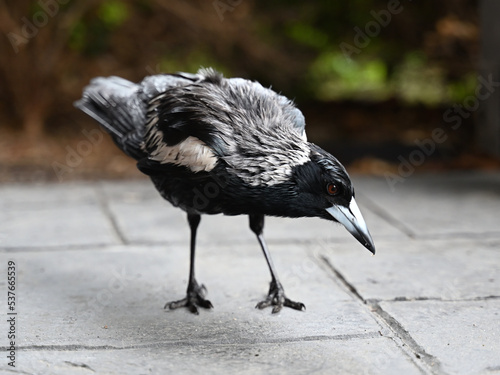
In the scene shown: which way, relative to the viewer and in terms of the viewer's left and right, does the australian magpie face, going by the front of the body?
facing the viewer and to the right of the viewer
